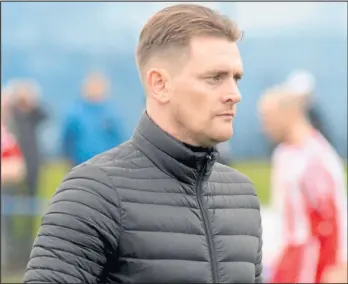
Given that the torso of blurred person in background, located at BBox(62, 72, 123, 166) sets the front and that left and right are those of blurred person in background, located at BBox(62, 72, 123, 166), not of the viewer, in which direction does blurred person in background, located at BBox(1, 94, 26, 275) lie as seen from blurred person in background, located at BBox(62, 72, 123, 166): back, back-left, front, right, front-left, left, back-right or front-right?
right

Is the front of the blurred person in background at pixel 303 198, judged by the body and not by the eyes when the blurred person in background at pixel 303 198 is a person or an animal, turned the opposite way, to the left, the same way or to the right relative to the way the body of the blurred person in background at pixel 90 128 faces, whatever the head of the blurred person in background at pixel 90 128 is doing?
to the right

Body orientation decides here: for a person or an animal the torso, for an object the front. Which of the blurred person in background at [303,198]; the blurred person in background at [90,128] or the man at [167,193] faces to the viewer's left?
the blurred person in background at [303,198]

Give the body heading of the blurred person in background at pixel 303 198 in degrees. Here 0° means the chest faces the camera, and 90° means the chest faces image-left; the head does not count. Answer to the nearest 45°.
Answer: approximately 90°

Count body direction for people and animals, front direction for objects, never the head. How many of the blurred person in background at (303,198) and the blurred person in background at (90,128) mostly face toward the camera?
1

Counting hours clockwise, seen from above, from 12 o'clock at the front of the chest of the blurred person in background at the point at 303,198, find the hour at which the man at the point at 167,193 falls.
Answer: The man is roughly at 9 o'clock from the blurred person in background.

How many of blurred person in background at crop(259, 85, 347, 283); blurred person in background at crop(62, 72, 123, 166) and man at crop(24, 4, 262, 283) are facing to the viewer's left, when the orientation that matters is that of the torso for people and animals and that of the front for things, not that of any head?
1

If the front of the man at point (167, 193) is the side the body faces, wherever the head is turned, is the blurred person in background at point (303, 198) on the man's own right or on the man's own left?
on the man's own left

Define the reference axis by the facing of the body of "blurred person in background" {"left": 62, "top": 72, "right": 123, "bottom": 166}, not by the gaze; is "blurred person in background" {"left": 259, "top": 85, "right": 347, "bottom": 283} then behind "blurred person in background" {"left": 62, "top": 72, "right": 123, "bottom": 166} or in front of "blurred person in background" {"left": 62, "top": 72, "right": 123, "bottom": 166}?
in front

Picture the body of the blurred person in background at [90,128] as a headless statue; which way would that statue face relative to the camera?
toward the camera

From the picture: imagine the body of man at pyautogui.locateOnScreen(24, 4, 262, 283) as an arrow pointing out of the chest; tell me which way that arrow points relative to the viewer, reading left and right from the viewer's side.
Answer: facing the viewer and to the right of the viewer
